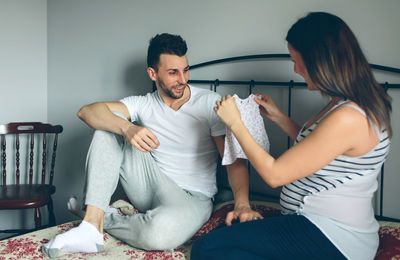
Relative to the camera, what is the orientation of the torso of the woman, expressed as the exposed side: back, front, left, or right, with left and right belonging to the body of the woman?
left

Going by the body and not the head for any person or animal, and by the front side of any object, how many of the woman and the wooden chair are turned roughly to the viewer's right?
0

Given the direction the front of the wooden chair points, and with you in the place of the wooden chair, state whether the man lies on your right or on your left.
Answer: on your left

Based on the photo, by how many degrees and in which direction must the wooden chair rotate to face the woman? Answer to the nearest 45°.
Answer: approximately 90° to its left

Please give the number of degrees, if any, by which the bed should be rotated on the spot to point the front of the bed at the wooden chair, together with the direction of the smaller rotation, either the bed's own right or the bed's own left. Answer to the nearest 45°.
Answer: approximately 90° to the bed's own right

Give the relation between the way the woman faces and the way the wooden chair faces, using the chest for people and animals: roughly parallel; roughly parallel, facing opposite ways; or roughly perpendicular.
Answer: roughly perpendicular

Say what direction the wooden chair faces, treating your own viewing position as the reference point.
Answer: facing the viewer and to the left of the viewer

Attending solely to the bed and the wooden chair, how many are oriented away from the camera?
0

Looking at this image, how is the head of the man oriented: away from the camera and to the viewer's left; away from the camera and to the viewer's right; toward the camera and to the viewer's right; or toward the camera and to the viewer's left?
toward the camera and to the viewer's right
